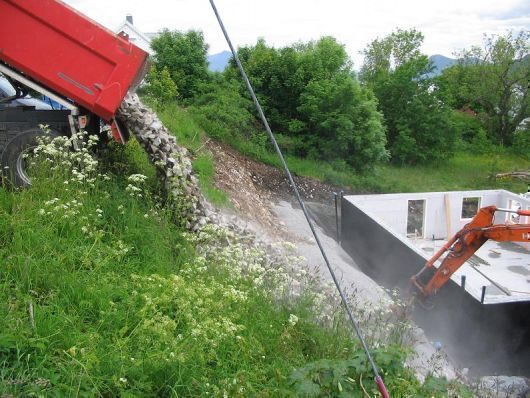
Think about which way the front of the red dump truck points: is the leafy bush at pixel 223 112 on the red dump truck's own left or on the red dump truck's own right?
on the red dump truck's own right

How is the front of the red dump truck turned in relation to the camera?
facing to the left of the viewer

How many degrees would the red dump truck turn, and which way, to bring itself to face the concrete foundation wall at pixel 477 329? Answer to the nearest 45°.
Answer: approximately 180°

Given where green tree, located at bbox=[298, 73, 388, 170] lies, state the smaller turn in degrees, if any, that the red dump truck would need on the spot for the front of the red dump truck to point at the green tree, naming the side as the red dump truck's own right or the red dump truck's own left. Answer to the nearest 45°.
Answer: approximately 135° to the red dump truck's own right

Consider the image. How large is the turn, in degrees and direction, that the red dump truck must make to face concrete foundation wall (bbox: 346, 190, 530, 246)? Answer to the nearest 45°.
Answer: approximately 135° to its right

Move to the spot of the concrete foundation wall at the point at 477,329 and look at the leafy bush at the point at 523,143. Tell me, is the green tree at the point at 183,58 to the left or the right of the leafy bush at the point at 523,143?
left

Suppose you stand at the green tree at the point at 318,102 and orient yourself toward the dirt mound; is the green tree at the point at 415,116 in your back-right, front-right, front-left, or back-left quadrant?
back-left

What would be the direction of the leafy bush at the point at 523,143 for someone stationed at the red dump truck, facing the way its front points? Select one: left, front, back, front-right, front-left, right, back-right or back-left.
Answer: back-right
